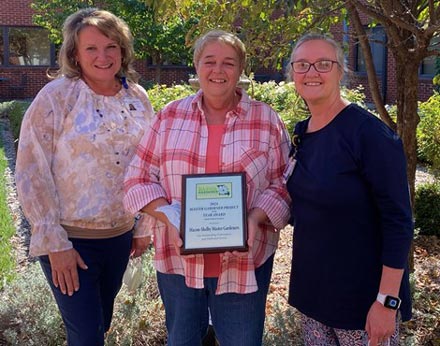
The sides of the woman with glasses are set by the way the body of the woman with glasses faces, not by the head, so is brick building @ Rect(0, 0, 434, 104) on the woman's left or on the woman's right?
on the woman's right

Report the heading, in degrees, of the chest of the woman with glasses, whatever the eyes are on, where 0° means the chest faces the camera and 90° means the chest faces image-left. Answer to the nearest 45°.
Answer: approximately 45°

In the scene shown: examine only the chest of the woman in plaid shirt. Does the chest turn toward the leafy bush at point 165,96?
no

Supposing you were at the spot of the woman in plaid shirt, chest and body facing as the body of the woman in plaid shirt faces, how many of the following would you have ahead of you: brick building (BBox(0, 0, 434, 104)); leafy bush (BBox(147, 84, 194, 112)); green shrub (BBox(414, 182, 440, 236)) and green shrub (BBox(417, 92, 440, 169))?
0

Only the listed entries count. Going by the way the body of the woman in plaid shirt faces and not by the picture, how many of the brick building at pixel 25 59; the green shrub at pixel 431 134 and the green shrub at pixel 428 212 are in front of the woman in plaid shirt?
0

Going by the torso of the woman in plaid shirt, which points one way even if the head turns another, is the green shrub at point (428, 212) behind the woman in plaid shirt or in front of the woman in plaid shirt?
behind

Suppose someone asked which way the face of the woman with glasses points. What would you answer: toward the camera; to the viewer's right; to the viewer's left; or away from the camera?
toward the camera

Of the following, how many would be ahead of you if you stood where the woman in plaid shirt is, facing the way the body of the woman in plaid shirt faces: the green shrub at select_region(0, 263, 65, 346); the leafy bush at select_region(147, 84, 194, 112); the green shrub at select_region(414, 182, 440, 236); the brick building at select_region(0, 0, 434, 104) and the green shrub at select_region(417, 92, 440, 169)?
0

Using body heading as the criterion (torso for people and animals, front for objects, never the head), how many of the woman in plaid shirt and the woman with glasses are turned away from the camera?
0

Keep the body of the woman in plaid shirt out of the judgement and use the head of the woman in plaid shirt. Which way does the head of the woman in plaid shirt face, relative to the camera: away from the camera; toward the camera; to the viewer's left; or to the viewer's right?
toward the camera

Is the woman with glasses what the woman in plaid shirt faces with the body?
no

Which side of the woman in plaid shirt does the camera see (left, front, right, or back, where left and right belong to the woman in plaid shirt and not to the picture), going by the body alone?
front
